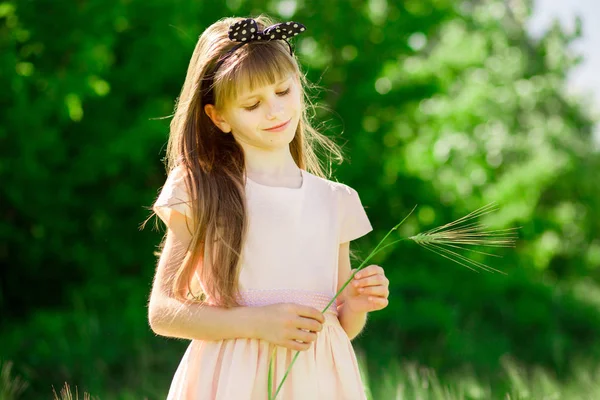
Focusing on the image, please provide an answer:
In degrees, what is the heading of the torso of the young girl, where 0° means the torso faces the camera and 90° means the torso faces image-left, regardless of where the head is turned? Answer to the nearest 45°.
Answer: approximately 315°

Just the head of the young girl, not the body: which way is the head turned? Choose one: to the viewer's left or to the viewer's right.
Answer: to the viewer's right
